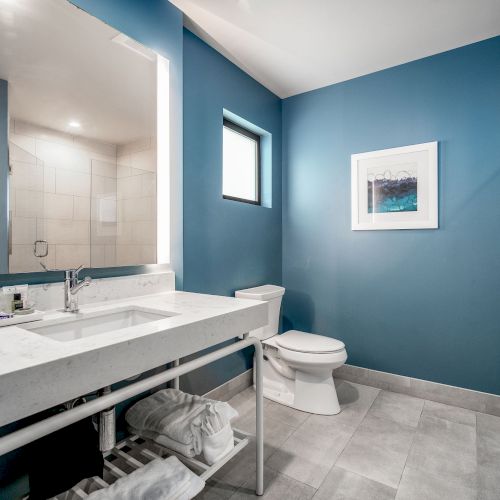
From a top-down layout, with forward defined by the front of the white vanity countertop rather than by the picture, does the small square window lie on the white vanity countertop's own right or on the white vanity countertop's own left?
on the white vanity countertop's own left

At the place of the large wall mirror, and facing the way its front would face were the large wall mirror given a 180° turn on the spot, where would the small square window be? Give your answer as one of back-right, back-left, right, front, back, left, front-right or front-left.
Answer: right

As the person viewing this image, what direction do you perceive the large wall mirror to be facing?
facing the viewer and to the right of the viewer

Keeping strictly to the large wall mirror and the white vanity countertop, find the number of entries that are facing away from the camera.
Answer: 0

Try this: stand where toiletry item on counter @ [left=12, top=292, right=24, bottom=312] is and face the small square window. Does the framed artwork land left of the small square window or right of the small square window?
right

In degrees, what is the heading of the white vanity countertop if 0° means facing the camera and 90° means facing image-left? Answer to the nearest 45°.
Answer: approximately 315°
